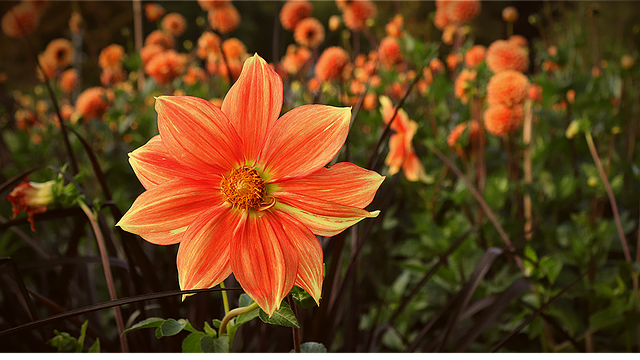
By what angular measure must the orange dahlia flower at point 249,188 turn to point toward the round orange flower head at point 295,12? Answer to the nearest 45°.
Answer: approximately 180°

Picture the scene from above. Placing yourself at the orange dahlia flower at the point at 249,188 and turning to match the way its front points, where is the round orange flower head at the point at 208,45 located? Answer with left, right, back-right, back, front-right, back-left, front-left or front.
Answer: back

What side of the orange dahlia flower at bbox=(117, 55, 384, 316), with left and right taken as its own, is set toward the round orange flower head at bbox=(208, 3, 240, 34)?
back

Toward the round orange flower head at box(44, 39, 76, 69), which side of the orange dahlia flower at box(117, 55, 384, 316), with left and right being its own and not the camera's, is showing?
back

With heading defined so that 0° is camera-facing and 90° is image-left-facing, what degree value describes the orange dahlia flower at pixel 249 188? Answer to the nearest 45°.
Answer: approximately 0°

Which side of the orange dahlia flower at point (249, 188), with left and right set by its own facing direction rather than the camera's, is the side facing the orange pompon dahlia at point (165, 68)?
back

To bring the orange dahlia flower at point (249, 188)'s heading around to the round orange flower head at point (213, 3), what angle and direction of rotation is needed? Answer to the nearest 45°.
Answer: approximately 180°

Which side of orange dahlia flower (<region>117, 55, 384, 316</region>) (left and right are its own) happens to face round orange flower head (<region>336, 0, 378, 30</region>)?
back
